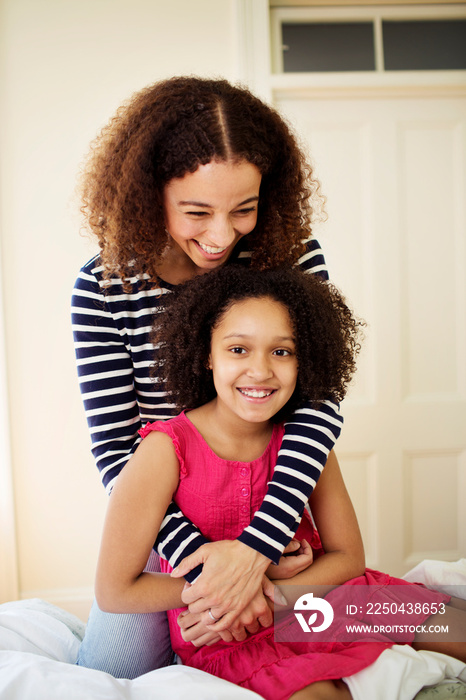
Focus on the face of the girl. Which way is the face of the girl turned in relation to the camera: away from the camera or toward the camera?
toward the camera

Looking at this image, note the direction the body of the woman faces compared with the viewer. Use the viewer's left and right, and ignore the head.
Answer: facing the viewer

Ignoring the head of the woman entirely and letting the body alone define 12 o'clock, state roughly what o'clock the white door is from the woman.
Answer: The white door is roughly at 7 o'clock from the woman.

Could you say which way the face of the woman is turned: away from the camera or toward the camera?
toward the camera
